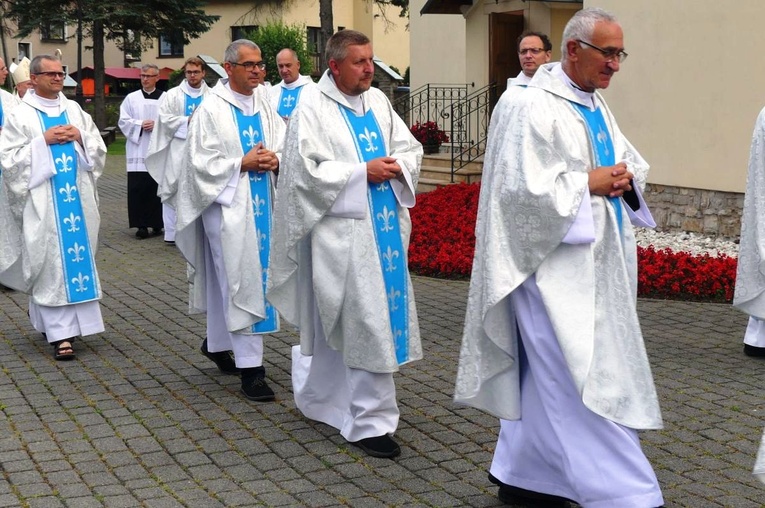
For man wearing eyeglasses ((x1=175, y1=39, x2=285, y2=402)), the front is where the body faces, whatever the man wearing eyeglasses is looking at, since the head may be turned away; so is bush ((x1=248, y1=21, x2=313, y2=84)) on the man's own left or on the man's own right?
on the man's own left

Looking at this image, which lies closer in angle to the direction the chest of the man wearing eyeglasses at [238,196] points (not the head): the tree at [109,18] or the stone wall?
the stone wall

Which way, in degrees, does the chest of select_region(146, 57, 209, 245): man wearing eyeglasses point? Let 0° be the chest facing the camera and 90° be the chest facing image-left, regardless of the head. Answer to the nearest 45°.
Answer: approximately 315°

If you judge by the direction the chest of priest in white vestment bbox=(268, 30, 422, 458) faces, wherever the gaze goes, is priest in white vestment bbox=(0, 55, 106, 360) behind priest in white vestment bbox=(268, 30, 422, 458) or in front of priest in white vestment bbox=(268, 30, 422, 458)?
behind

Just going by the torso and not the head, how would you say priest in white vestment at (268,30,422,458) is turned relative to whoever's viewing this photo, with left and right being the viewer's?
facing the viewer and to the right of the viewer

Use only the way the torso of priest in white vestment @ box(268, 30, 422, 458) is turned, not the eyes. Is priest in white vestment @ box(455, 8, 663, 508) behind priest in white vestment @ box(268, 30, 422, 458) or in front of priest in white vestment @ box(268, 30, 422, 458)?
in front

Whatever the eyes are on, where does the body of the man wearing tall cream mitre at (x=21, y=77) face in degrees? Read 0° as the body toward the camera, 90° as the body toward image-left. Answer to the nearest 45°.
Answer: approximately 315°
